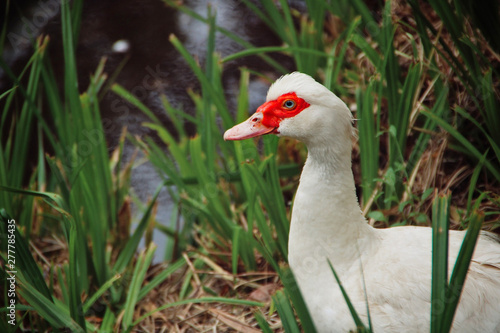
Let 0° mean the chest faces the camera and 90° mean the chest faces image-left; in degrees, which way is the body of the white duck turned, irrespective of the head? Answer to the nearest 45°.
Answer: approximately 90°

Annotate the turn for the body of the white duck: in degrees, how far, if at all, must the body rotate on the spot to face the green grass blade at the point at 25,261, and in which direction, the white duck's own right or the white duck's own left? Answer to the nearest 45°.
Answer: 0° — it already faces it
